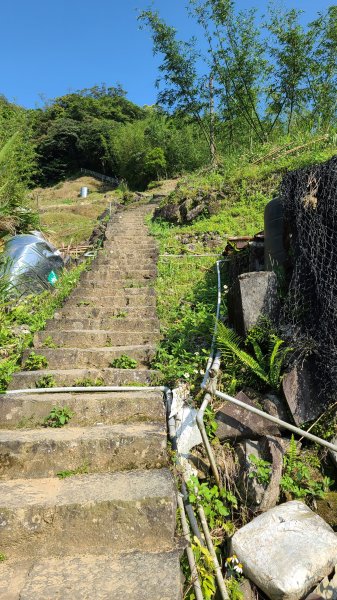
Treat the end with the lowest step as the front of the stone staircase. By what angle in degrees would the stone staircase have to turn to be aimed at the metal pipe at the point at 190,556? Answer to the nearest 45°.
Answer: approximately 45° to its left

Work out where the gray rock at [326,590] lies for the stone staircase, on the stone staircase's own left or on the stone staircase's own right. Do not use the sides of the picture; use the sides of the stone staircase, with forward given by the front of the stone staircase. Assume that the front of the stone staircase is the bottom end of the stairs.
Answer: on the stone staircase's own left

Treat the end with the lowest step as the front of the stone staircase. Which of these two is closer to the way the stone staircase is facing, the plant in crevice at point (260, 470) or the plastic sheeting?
the plant in crevice

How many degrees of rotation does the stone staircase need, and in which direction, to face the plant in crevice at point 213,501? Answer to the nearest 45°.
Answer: approximately 90° to its left

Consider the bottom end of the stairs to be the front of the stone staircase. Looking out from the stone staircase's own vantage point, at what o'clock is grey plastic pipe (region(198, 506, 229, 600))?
The grey plastic pipe is roughly at 10 o'clock from the stone staircase.

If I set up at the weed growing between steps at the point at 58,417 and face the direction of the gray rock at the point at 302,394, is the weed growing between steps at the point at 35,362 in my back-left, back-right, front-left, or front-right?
back-left

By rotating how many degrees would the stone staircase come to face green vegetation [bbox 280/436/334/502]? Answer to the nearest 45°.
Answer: approximately 90° to its left

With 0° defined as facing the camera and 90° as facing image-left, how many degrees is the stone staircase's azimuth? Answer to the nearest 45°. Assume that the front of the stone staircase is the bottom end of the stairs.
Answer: approximately 0°

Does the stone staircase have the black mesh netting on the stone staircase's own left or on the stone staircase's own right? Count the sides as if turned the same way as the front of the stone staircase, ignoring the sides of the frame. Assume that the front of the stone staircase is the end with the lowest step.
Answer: on the stone staircase's own left

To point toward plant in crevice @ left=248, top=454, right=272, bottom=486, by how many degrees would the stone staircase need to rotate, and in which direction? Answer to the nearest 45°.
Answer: approximately 90° to its left

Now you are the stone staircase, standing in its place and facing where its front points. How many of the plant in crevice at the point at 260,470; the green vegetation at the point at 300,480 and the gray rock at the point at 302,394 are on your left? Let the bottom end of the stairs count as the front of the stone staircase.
3
